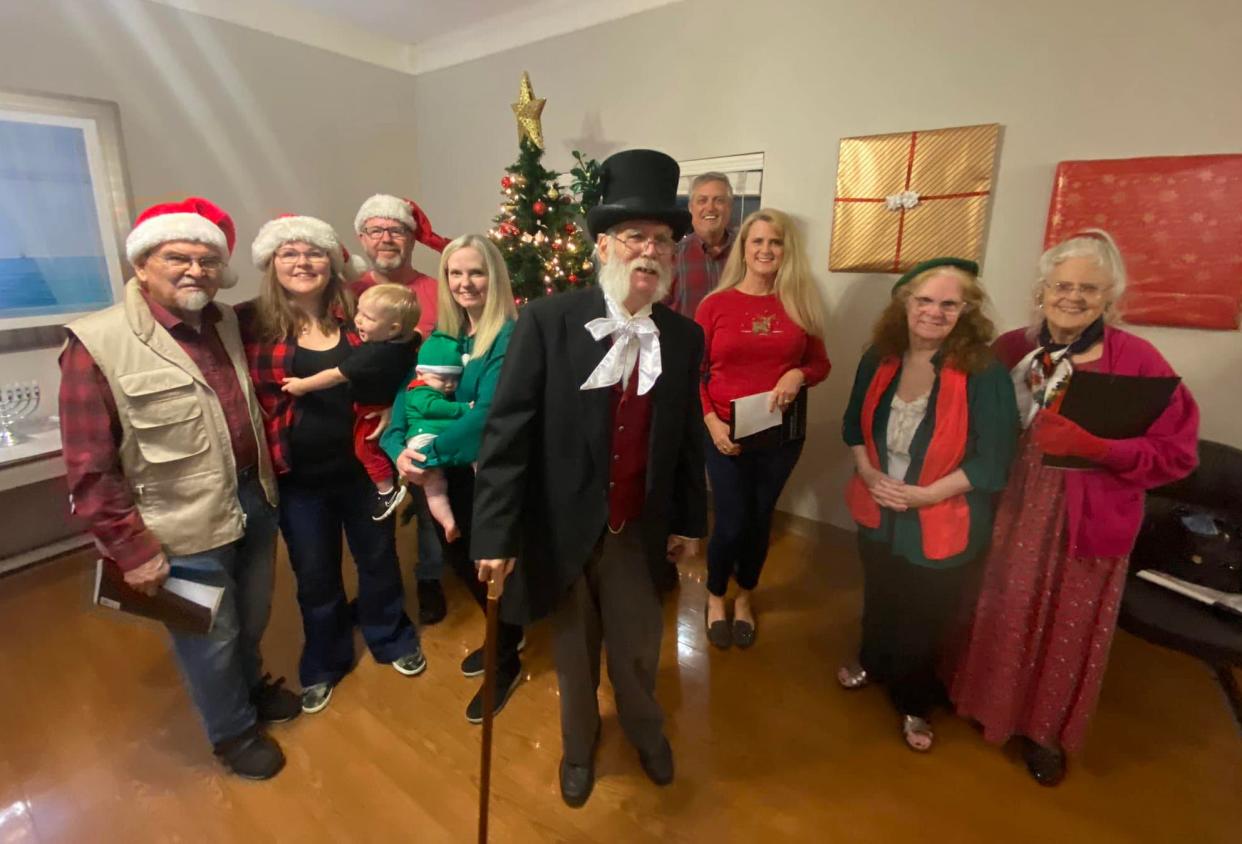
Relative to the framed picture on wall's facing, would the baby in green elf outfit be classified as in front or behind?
in front

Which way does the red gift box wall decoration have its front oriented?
toward the camera

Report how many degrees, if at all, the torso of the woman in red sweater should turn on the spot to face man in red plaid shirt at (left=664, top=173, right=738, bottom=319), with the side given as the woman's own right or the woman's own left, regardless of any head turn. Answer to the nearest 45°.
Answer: approximately 135° to the woman's own right

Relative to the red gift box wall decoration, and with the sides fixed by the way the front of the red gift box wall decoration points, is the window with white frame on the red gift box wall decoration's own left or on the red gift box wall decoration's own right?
on the red gift box wall decoration's own right

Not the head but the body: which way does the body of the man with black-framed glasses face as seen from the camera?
toward the camera

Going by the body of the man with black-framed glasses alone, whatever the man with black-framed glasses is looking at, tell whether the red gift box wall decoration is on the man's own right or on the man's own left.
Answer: on the man's own left

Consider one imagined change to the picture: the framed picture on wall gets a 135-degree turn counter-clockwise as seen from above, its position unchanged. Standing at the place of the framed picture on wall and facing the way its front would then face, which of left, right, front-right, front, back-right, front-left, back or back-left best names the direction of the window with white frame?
back-right

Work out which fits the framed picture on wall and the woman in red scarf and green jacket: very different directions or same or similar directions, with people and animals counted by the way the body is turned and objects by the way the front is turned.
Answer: very different directions

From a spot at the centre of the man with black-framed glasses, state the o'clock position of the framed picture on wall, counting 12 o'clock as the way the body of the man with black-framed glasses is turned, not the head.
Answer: The framed picture on wall is roughly at 4 o'clock from the man with black-framed glasses.

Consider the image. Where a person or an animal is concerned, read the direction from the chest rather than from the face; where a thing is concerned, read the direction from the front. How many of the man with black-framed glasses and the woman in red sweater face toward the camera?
2

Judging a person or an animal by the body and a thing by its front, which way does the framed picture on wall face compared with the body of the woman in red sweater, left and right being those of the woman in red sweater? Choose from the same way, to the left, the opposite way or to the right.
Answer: to the left

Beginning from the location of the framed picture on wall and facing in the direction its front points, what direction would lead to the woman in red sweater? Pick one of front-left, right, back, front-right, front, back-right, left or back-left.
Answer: front

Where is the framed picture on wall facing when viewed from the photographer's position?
facing the viewer and to the right of the viewer

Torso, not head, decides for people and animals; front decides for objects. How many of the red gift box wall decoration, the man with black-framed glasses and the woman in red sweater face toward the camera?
3
